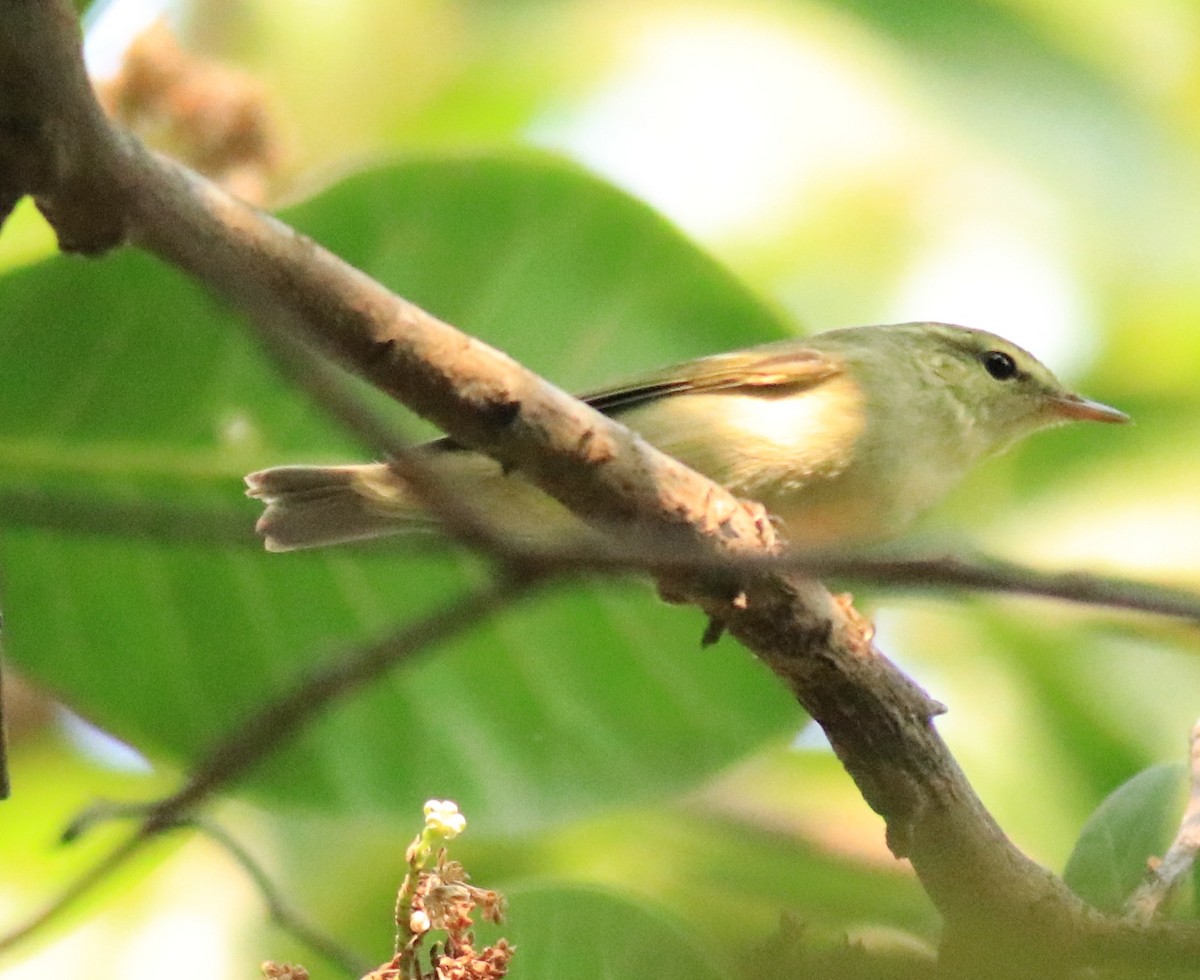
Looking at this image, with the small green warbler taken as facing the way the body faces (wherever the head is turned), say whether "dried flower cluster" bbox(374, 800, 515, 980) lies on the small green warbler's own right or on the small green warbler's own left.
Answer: on the small green warbler's own right

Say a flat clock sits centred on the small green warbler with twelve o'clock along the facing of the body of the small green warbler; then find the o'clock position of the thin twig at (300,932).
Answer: The thin twig is roughly at 4 o'clock from the small green warbler.

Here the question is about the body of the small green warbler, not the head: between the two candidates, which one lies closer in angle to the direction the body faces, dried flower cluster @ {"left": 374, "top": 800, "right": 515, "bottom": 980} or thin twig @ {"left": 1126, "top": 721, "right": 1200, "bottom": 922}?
the thin twig

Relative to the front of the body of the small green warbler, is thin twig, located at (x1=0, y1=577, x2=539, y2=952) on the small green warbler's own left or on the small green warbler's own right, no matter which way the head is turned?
on the small green warbler's own right

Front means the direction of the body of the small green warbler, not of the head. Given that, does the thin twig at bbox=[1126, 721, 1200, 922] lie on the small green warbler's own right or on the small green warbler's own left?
on the small green warbler's own right

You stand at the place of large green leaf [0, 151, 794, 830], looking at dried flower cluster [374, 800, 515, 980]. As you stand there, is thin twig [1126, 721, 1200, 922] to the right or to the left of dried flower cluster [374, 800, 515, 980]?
left

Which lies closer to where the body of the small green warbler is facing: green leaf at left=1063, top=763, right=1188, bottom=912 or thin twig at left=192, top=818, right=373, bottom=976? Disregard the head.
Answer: the green leaf

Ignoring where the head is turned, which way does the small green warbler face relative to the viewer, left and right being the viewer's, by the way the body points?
facing to the right of the viewer

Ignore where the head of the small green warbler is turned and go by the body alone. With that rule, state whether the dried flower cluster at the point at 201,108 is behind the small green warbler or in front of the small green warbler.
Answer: behind
